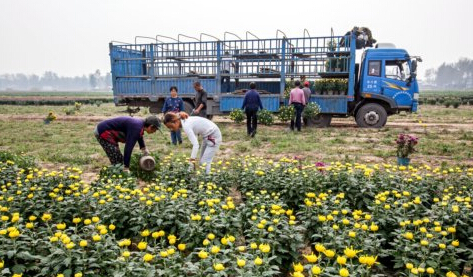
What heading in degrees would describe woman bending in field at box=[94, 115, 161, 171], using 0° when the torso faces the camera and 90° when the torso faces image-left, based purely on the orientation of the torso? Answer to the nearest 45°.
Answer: approximately 270°

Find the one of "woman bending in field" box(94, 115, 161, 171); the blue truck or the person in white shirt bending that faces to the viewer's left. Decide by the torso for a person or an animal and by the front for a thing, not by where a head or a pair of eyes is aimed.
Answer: the person in white shirt bending

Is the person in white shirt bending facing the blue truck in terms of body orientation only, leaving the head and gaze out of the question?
no

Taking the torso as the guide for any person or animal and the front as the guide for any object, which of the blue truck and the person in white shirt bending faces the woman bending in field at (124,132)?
the person in white shirt bending

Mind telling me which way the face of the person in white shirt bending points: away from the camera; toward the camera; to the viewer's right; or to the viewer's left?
to the viewer's left

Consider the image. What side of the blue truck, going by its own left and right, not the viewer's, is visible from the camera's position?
right

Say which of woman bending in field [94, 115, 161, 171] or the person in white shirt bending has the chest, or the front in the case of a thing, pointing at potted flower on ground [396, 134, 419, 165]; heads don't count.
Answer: the woman bending in field

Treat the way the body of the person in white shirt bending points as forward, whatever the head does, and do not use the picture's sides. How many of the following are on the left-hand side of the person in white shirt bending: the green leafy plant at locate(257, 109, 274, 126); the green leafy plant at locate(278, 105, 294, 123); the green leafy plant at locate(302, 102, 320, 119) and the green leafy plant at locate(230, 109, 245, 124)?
0

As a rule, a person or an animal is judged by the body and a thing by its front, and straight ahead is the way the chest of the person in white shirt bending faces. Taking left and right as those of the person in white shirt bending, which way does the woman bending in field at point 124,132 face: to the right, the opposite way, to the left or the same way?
the opposite way

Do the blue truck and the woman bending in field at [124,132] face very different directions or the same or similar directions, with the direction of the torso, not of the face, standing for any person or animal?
same or similar directions

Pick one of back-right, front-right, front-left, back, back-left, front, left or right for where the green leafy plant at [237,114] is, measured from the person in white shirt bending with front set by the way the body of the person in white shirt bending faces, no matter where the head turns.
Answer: right

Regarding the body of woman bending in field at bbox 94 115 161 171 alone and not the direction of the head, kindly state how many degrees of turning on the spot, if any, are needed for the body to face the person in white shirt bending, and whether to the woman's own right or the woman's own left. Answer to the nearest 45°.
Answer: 0° — they already face them

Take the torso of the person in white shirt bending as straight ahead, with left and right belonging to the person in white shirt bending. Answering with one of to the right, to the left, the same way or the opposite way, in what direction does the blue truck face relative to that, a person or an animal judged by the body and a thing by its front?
the opposite way

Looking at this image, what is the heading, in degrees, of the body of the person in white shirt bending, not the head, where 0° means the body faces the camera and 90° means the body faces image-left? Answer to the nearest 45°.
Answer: approximately 90°

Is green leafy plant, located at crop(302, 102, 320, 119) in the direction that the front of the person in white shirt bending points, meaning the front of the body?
no
